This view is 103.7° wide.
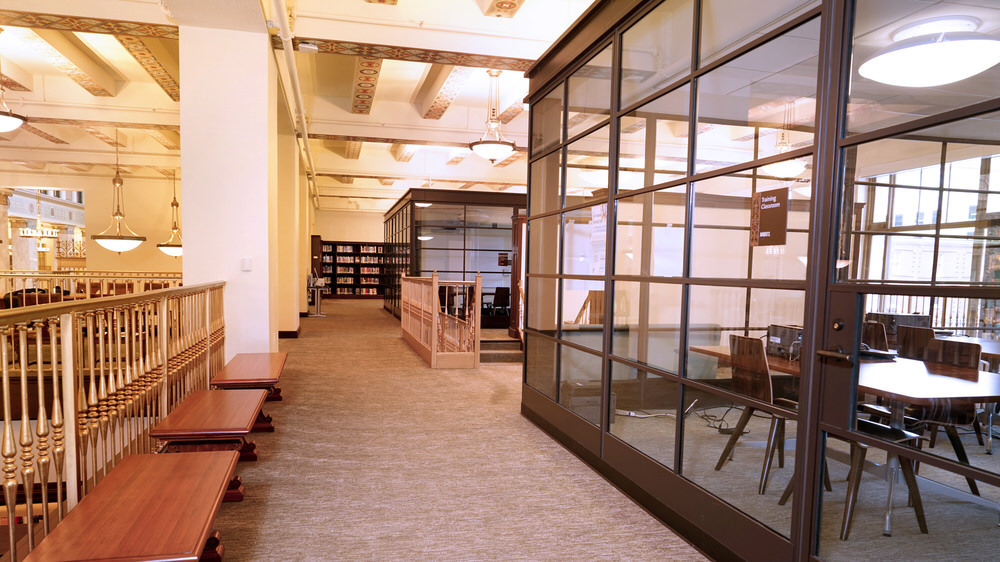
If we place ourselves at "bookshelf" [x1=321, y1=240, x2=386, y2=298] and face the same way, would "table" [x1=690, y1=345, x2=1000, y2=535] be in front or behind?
in front

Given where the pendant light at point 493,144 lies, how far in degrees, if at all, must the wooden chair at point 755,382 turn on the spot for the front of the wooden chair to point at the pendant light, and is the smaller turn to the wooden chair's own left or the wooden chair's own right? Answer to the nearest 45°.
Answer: approximately 90° to the wooden chair's own left

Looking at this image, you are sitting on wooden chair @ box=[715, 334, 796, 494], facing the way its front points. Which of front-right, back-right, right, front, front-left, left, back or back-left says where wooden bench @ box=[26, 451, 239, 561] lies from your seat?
back

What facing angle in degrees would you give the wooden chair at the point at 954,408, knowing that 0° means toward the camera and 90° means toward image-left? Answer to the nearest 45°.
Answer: approximately 45°

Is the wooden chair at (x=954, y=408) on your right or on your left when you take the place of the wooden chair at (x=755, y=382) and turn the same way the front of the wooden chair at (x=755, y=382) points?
on your right

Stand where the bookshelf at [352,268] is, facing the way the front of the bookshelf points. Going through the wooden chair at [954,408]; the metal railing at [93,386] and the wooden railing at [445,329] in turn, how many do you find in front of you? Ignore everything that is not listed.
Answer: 3

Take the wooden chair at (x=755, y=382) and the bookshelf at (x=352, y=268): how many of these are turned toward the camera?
1

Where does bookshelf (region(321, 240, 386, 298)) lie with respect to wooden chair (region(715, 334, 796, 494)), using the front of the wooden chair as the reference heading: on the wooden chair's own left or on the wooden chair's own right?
on the wooden chair's own left

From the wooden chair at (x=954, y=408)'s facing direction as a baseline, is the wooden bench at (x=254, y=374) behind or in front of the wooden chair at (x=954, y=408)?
in front

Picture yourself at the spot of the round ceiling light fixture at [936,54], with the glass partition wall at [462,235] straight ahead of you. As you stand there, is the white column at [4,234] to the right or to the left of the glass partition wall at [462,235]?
left

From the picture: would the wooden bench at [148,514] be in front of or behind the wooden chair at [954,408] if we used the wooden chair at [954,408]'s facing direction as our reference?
in front
